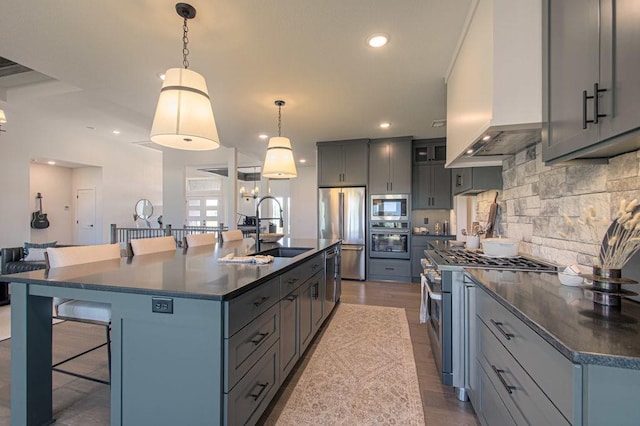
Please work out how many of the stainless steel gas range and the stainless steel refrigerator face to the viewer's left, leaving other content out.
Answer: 1

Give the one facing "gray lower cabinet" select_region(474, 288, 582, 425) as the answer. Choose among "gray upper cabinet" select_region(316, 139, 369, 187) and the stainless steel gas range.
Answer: the gray upper cabinet

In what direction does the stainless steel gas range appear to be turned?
to the viewer's left

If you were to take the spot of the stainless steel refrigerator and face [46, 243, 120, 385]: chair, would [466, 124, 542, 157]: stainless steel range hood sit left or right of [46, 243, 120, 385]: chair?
left
